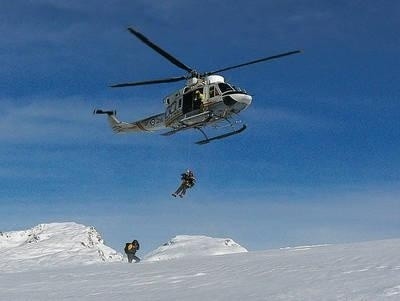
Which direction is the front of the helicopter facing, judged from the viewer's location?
facing the viewer and to the right of the viewer
